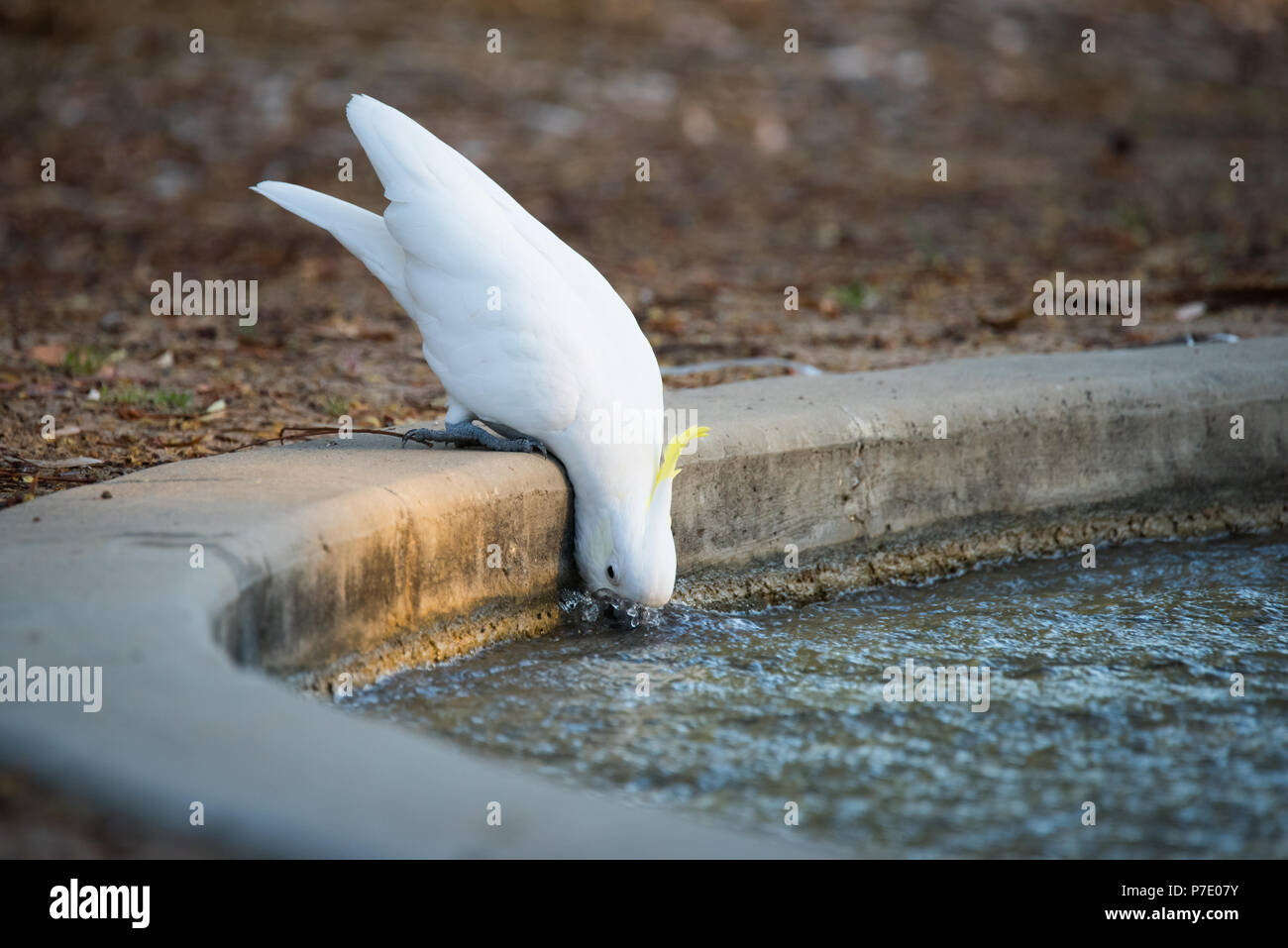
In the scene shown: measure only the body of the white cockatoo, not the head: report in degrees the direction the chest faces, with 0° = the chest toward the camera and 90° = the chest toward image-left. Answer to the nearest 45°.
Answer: approximately 270°
